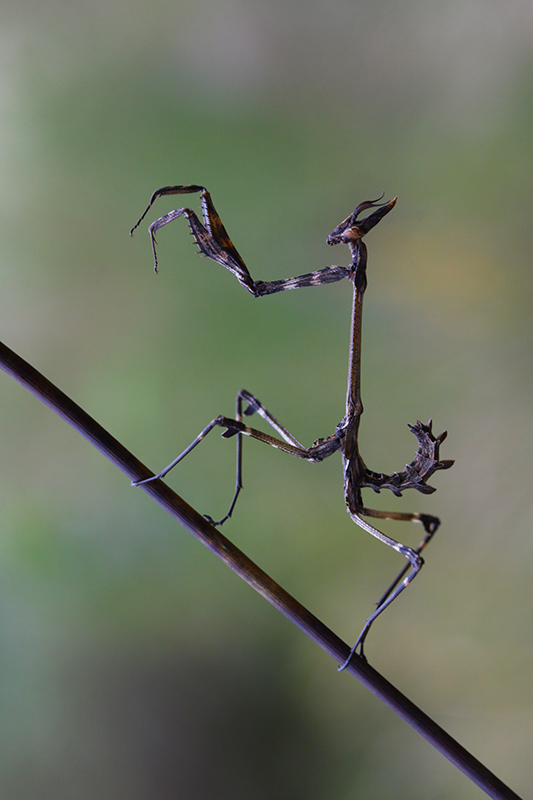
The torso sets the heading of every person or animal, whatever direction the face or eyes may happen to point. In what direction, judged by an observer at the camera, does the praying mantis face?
facing to the left of the viewer
